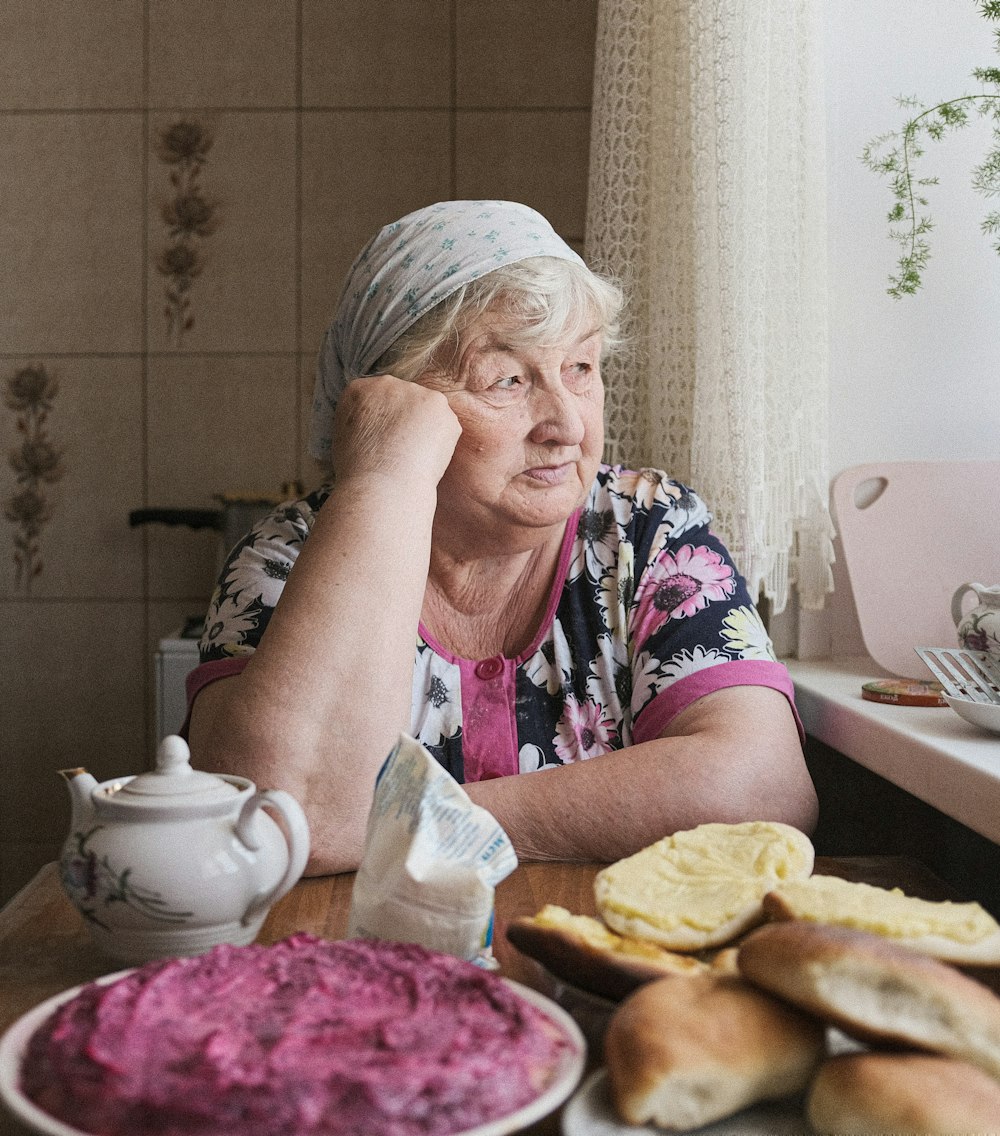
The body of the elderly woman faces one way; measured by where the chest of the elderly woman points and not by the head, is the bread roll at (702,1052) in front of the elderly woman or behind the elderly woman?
in front

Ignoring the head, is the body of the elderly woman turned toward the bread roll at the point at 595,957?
yes

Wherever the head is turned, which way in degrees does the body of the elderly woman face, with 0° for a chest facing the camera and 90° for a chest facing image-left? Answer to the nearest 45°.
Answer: approximately 0°

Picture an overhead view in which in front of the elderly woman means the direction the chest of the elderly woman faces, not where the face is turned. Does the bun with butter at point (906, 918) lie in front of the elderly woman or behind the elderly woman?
in front

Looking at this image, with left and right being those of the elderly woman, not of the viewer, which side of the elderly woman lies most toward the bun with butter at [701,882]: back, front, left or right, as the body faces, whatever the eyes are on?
front

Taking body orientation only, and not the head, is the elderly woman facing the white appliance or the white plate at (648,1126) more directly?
the white plate

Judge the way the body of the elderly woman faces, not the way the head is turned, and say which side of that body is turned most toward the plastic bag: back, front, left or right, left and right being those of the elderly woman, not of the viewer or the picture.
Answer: front

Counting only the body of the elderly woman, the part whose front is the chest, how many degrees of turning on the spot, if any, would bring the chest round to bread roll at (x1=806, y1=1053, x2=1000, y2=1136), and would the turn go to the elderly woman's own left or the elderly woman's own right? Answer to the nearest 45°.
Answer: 0° — they already face it

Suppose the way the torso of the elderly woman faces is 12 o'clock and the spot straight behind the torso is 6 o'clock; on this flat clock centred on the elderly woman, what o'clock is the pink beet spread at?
The pink beet spread is roughly at 12 o'clock from the elderly woman.

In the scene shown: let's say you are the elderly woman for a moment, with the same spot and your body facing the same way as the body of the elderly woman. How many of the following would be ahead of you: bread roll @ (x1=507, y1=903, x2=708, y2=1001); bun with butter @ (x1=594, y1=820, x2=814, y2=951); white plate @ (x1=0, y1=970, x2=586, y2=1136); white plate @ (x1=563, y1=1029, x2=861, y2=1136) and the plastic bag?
5
